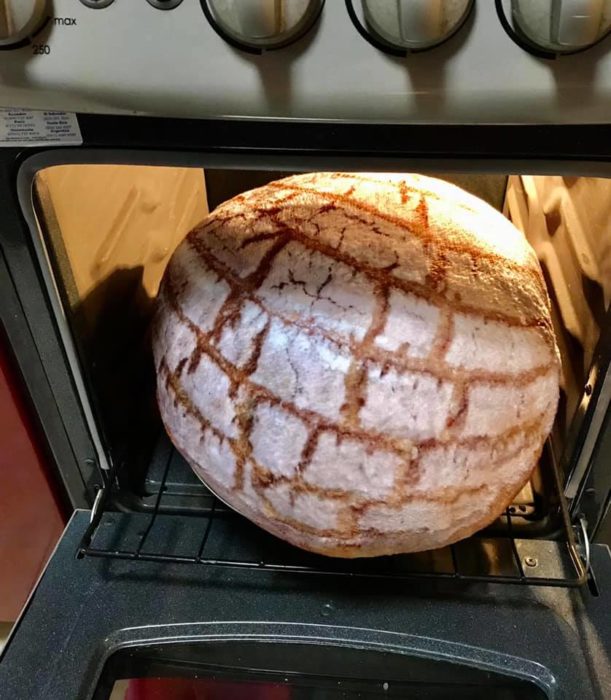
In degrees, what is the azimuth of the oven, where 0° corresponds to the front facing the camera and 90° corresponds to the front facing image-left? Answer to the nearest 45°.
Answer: approximately 0°
